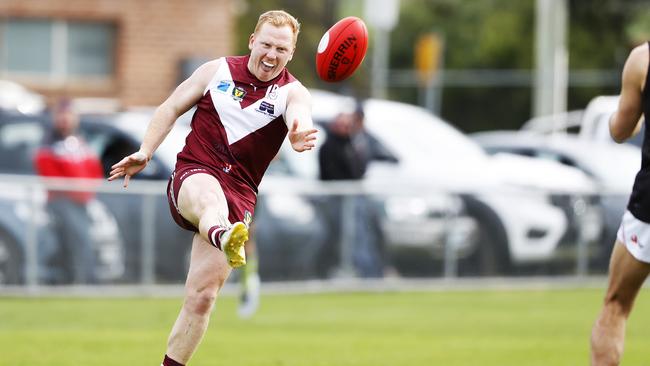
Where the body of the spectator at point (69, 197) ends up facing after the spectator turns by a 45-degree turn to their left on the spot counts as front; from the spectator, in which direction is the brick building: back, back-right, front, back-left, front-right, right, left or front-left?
back-left

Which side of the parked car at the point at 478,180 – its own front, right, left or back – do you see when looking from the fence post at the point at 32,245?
right

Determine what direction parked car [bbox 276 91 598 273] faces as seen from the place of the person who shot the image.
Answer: facing the viewer and to the right of the viewer

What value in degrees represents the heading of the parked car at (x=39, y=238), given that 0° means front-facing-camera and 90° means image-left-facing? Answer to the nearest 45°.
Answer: approximately 315°

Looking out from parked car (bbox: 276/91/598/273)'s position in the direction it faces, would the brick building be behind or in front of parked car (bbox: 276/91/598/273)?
behind

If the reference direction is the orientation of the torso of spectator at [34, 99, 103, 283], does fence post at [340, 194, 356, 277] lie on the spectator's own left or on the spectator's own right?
on the spectator's own left

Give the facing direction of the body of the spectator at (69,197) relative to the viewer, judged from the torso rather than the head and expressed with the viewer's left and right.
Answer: facing the viewer

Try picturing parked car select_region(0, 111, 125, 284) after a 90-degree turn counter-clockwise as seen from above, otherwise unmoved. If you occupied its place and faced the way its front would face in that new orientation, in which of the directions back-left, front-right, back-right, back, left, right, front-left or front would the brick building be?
front-left

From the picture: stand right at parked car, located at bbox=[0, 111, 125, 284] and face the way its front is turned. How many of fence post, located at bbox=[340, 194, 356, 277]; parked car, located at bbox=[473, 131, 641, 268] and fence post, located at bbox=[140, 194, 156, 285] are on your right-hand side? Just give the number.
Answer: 0

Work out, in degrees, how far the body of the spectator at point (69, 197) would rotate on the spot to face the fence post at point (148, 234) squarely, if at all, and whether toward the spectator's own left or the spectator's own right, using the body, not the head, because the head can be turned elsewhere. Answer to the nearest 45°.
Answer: approximately 90° to the spectator's own left

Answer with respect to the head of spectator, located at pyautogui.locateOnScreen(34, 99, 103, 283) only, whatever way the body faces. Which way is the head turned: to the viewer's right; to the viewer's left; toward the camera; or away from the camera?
toward the camera

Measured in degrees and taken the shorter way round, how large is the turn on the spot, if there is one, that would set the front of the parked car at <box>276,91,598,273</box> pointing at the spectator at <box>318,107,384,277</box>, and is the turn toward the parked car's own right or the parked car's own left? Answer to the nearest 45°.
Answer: approximately 90° to the parked car's own right

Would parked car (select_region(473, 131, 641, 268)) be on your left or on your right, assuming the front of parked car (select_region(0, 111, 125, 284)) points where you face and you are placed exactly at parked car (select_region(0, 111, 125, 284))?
on your left

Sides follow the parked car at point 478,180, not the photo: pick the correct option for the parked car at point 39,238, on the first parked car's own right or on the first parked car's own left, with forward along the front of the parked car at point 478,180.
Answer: on the first parked car's own right

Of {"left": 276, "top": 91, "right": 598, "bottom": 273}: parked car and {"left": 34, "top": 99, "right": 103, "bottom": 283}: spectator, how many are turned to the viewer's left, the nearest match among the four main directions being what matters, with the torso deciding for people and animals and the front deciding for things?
0

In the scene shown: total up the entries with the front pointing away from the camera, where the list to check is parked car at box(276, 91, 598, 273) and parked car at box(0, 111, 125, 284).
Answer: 0
